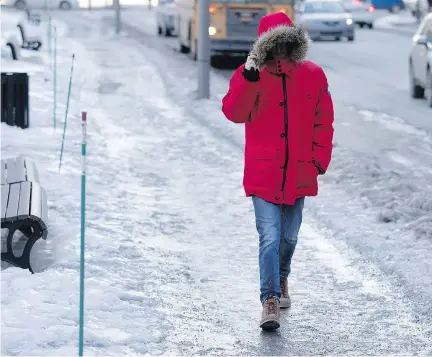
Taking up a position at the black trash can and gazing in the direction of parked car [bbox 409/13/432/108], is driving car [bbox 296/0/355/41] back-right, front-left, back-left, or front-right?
front-left

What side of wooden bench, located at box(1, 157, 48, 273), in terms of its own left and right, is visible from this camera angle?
right

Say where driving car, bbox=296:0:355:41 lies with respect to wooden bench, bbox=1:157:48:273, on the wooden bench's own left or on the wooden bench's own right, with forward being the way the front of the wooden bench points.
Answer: on the wooden bench's own left

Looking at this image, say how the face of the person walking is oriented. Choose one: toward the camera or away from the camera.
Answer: toward the camera

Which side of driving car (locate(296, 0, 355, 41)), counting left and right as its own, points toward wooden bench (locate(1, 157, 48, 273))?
front

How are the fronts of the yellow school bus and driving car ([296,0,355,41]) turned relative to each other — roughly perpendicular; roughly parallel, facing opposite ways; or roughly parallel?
roughly parallel

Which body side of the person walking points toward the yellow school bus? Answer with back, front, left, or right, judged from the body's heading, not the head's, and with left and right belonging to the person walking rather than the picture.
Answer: back

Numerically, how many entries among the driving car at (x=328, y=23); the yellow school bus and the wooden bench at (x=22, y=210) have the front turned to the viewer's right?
1

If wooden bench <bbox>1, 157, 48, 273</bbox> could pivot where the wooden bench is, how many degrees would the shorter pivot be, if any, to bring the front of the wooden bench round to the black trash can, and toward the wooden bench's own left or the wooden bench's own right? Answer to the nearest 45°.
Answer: approximately 90° to the wooden bench's own left

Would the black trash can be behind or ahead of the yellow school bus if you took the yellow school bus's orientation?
ahead

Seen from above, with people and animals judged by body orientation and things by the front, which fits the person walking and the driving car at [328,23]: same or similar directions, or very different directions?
same or similar directions

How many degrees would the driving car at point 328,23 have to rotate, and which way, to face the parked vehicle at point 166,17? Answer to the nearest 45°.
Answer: approximately 90° to its right

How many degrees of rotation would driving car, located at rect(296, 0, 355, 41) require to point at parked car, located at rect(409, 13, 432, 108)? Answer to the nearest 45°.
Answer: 0° — it already faces it

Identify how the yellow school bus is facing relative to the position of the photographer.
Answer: facing the viewer

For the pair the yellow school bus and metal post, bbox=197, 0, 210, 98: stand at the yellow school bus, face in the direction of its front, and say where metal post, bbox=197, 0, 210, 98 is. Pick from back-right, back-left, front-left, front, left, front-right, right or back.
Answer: front

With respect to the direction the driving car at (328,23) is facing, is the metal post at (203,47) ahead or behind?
ahead

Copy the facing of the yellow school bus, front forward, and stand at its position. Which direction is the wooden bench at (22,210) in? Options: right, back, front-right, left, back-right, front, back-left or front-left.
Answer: front

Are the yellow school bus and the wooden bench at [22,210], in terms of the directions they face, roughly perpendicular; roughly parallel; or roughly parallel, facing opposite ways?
roughly perpendicular

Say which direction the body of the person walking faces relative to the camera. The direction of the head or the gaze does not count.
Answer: toward the camera
